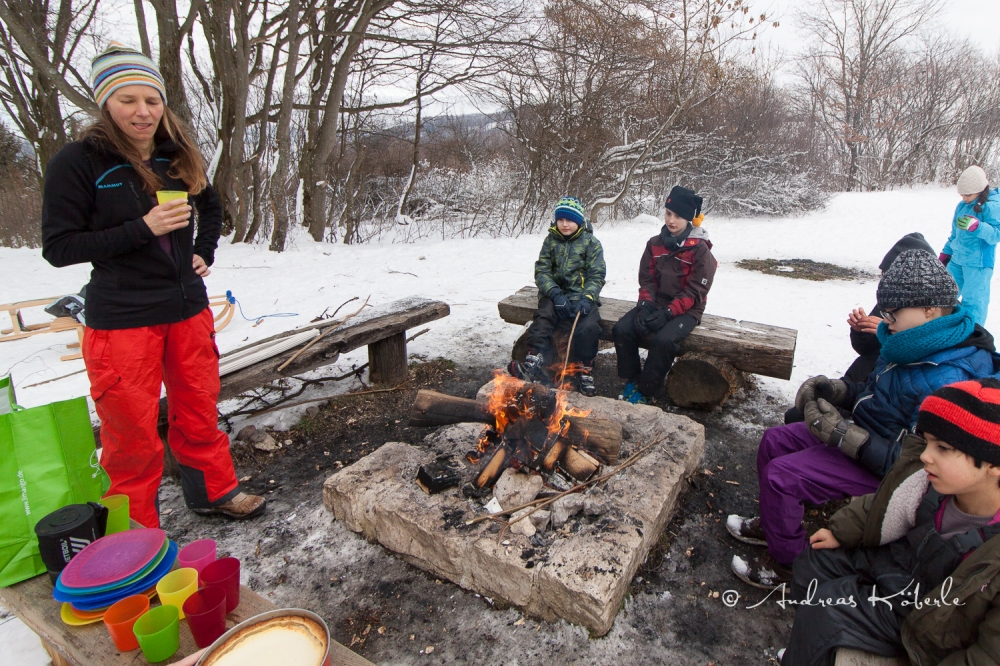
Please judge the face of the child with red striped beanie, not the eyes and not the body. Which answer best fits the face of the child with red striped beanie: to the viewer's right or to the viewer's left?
to the viewer's left

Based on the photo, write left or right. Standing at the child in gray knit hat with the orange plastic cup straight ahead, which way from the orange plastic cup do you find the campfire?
right

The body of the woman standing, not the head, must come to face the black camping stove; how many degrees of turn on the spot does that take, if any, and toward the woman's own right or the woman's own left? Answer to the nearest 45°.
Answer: approximately 45° to the woman's own right

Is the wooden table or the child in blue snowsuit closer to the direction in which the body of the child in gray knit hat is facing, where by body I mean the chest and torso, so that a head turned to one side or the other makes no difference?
the wooden table

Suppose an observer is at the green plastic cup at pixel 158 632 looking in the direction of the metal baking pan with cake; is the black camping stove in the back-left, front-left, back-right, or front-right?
back-left

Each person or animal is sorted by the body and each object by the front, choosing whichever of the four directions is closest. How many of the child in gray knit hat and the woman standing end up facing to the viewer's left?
1

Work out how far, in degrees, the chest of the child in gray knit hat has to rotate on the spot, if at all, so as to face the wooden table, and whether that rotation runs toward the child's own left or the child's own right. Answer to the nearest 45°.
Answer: approximately 45° to the child's own left

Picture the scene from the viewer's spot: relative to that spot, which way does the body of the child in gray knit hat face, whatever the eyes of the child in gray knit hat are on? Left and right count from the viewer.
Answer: facing to the left of the viewer

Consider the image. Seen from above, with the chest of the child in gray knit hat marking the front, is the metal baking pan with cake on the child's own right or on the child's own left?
on the child's own left

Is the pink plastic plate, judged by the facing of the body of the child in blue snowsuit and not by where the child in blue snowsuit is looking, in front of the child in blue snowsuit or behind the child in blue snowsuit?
in front

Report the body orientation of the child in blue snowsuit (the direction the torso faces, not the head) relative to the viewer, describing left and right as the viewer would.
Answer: facing the viewer and to the left of the viewer

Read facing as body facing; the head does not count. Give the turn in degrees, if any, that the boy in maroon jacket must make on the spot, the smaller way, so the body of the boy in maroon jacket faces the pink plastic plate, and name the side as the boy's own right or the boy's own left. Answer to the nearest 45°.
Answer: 0° — they already face it

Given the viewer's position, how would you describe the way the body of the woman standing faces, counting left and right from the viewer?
facing the viewer and to the right of the viewer
